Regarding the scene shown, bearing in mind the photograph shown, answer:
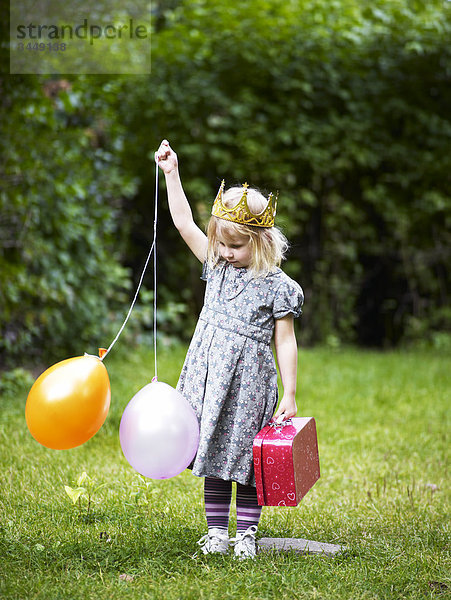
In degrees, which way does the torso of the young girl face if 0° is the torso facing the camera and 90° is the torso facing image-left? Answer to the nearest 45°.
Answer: approximately 45°

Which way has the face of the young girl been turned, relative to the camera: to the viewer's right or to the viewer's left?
to the viewer's left
